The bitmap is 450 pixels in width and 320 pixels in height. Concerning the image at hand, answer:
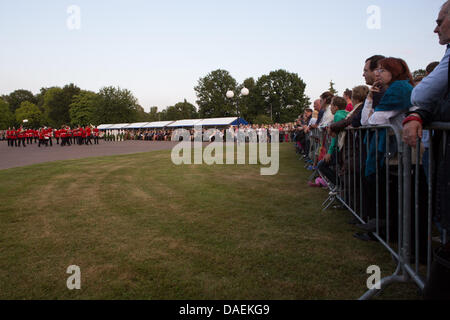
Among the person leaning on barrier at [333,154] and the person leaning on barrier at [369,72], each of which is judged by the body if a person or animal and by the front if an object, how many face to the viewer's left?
2

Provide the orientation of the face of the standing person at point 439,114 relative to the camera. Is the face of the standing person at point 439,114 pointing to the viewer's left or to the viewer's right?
to the viewer's left

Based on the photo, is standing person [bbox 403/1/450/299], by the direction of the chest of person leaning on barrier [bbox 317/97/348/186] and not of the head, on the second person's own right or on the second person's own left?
on the second person's own left

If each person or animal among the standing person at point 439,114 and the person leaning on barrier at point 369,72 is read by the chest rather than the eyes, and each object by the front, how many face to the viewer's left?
2

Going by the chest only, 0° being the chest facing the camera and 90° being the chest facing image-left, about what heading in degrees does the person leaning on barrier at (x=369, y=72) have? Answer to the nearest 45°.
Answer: approximately 90°

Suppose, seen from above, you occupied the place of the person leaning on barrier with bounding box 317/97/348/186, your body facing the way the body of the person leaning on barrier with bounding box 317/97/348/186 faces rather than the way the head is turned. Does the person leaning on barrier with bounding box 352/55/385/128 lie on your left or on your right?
on your left

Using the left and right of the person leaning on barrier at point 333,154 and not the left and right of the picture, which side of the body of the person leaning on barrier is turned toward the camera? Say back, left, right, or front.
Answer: left

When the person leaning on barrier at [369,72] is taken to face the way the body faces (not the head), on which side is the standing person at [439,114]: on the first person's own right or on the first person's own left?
on the first person's own left

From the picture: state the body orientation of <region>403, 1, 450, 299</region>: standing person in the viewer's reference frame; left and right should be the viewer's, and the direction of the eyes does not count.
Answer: facing to the left of the viewer
